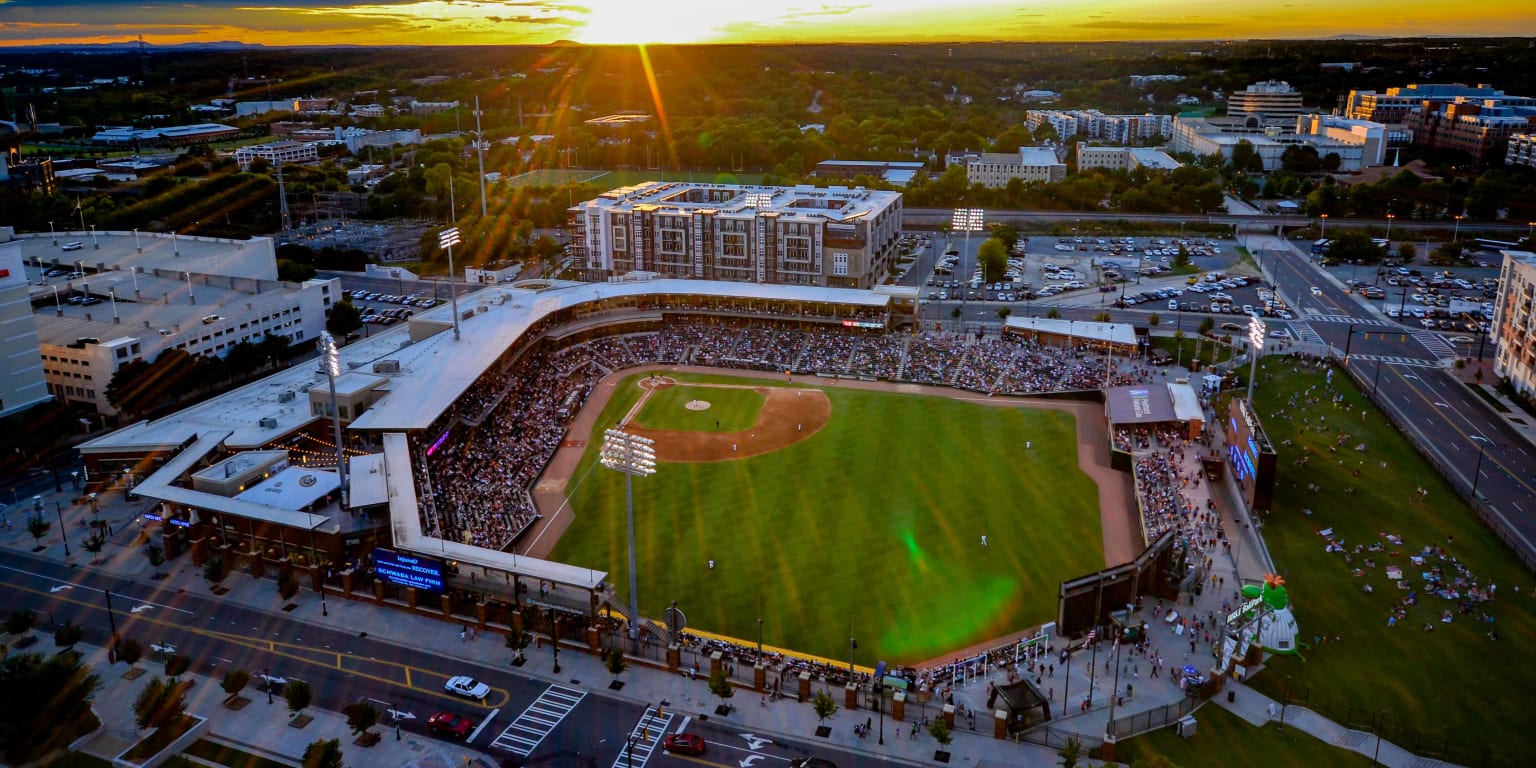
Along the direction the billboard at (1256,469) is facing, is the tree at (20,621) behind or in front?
in front

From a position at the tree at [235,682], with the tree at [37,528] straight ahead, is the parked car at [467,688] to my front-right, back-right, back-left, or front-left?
back-right

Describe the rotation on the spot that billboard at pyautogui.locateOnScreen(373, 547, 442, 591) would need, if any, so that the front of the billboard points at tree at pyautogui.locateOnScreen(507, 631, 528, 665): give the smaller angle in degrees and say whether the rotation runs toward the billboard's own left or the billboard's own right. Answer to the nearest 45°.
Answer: approximately 90° to the billboard's own left

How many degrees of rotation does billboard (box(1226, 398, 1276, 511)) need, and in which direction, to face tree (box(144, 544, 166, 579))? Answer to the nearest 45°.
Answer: approximately 45° to its left

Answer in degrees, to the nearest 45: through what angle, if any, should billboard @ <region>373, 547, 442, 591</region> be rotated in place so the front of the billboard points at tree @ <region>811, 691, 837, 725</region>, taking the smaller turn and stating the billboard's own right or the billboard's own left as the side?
approximately 90° to the billboard's own left

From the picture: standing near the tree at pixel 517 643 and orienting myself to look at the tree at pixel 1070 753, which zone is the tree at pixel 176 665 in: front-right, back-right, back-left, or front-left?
back-right

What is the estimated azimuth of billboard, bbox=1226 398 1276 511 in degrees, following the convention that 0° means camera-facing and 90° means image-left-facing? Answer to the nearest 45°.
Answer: approximately 90°

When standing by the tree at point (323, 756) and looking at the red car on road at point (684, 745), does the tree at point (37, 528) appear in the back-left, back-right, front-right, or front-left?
back-left

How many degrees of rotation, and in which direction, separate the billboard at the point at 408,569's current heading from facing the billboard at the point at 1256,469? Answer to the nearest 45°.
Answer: approximately 135° to its left

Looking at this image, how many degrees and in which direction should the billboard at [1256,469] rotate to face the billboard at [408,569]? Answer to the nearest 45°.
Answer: approximately 45° to its left

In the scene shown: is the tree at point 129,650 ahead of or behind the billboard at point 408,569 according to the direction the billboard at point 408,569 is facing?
ahead

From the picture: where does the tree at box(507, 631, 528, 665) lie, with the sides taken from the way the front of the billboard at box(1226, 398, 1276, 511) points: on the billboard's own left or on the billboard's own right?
on the billboard's own left

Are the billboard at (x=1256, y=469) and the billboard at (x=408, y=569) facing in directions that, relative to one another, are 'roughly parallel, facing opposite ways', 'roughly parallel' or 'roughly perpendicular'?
roughly perpendicular
